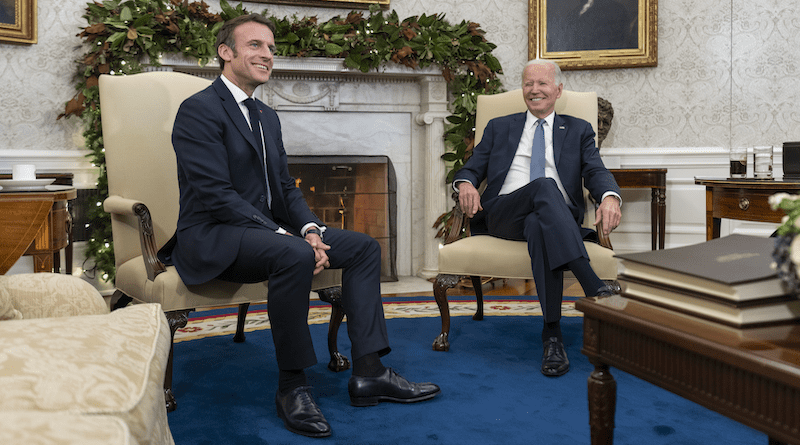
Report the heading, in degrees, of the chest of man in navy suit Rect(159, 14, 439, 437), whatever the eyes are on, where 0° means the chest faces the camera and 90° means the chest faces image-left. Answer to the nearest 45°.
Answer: approximately 315°

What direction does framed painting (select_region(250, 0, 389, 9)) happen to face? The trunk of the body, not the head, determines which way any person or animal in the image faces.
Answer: toward the camera

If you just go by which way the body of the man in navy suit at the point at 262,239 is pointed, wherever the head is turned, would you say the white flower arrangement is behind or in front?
in front

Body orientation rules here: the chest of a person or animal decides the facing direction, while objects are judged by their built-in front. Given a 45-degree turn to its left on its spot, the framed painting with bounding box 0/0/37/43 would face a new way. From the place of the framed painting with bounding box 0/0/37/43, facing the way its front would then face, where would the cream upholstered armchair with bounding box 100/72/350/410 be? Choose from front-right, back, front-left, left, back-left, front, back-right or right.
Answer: front-right

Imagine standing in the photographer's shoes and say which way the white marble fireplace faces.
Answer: facing the viewer

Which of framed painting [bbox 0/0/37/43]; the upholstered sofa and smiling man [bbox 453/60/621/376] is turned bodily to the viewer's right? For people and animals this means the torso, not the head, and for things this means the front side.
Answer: the upholstered sofa

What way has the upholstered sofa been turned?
to the viewer's right

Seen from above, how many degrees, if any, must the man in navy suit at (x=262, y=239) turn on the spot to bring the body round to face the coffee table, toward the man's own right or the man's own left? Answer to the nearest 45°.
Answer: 0° — they already face it

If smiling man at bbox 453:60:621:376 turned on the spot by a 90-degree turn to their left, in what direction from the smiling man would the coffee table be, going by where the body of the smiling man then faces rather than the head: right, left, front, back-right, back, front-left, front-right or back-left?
right

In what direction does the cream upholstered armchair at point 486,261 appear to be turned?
toward the camera

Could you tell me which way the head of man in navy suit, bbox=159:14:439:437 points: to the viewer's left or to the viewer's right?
to the viewer's right

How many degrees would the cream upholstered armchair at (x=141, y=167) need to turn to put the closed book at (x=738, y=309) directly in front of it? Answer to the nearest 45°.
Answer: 0° — it already faces it

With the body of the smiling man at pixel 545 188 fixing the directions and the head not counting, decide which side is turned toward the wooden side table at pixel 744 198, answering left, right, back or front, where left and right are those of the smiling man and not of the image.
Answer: left

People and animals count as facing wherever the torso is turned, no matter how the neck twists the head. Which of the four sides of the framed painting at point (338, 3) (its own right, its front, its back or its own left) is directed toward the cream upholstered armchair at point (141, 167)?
front
